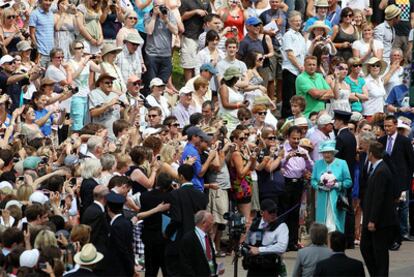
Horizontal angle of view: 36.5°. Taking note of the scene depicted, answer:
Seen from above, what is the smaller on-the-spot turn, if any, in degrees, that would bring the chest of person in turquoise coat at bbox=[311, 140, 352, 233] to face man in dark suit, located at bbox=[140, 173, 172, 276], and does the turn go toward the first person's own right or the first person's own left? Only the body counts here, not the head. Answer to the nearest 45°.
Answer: approximately 45° to the first person's own right

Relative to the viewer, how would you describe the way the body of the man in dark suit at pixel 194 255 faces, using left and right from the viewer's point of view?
facing the viewer and to the right of the viewer

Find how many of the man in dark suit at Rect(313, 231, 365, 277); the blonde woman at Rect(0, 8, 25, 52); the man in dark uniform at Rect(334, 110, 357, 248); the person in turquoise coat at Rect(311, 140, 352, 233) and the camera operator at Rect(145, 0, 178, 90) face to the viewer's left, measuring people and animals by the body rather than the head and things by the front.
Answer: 1

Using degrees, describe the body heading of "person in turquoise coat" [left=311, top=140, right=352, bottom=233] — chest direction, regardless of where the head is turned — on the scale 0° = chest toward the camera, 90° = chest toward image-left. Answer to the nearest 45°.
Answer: approximately 0°

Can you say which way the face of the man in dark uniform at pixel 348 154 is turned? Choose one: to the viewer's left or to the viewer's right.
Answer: to the viewer's left

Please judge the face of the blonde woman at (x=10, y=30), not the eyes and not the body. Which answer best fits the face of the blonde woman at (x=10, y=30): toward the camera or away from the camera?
toward the camera

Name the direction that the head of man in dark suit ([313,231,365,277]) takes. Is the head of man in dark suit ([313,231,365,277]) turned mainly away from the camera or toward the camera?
away from the camera

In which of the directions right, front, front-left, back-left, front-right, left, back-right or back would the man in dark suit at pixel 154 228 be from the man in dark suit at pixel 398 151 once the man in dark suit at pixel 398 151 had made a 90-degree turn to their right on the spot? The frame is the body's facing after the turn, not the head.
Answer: left

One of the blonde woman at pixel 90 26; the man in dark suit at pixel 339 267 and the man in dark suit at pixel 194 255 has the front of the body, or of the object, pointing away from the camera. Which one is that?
the man in dark suit at pixel 339 267

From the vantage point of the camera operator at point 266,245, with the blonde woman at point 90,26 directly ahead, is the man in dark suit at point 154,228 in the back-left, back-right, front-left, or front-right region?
front-left

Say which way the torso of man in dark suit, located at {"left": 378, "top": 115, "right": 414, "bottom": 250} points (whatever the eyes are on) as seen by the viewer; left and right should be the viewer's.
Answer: facing the viewer and to the left of the viewer
